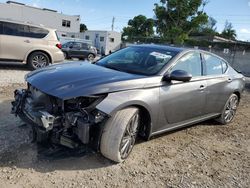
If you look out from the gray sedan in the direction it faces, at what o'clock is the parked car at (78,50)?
The parked car is roughly at 4 o'clock from the gray sedan.

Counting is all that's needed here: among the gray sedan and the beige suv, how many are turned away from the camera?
0

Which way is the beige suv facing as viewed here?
to the viewer's left

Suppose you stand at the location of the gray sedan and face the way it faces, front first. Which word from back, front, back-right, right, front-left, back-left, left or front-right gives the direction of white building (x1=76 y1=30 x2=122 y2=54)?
back-right

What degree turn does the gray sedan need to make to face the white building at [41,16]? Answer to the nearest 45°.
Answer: approximately 135° to its right
